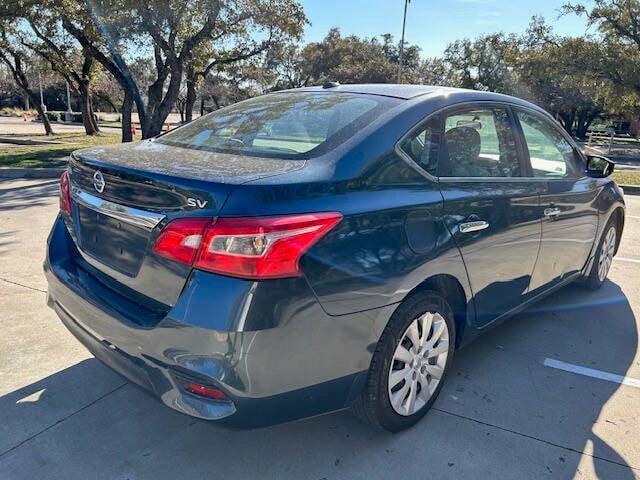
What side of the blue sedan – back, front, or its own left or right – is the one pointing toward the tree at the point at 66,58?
left

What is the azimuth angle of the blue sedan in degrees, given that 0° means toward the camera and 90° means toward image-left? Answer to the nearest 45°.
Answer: approximately 225°

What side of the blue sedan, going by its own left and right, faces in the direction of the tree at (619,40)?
front

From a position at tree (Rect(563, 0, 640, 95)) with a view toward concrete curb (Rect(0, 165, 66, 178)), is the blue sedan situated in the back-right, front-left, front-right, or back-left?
front-left

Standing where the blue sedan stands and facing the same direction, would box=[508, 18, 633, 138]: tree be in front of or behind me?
in front

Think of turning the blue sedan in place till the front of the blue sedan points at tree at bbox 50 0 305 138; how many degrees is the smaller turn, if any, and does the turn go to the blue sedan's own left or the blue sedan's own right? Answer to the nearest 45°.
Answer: approximately 45° to the blue sedan's own left

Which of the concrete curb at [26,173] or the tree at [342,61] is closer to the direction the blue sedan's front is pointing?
the tree

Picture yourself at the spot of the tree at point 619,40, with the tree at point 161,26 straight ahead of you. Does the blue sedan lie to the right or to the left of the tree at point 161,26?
left

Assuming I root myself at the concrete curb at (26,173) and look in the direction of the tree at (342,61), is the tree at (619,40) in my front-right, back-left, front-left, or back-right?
front-right

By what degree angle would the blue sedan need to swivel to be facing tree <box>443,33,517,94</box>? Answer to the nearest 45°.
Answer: approximately 45° to its left

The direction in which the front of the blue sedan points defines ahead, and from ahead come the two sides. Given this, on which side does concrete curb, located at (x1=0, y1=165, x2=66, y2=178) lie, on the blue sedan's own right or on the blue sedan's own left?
on the blue sedan's own left

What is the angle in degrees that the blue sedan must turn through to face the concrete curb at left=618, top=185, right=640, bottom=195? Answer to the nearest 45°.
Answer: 0° — it already faces it

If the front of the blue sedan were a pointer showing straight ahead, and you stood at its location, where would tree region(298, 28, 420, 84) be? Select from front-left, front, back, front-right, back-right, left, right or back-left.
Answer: front-left
